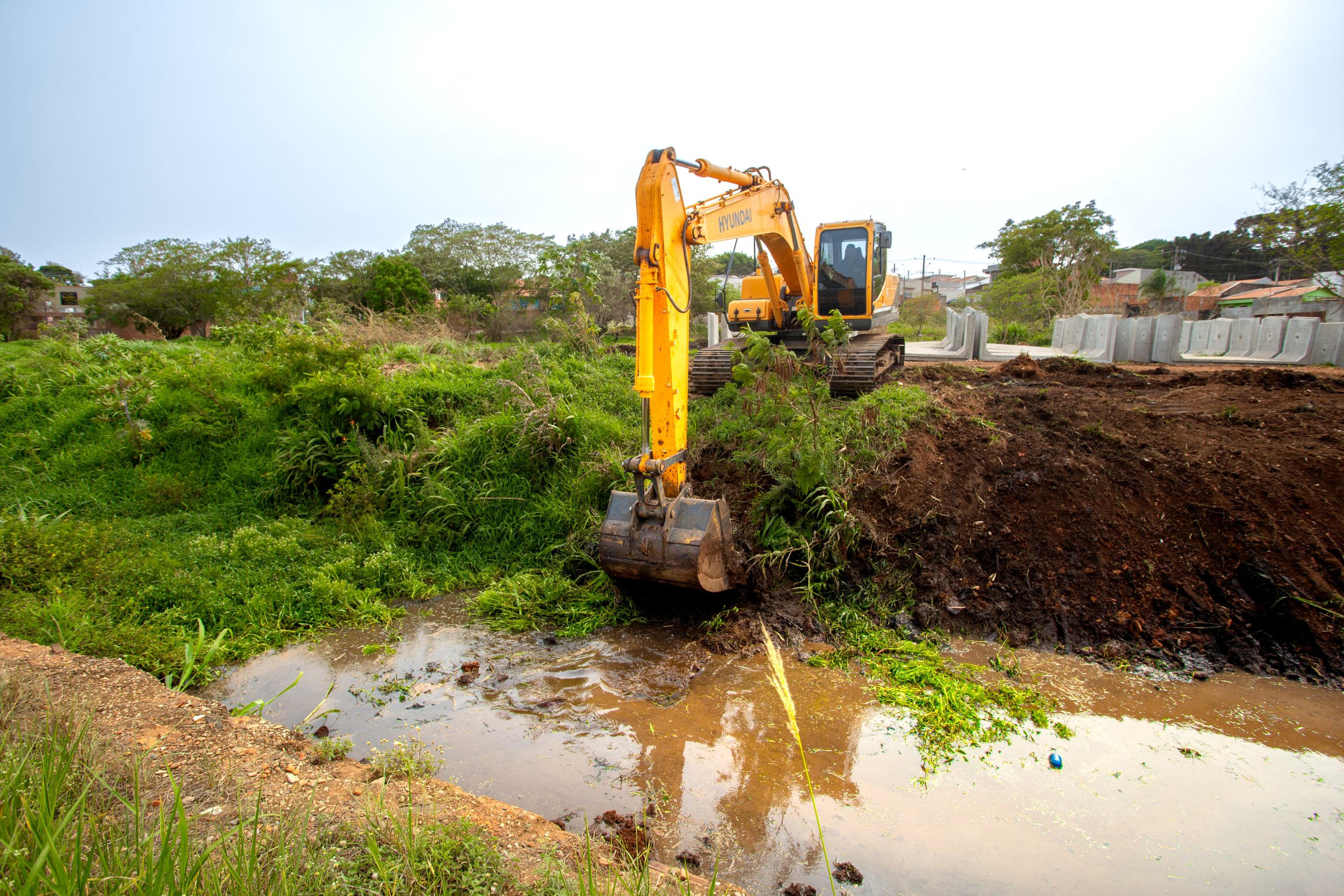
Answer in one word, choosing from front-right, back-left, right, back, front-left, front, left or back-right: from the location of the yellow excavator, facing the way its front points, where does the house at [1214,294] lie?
back

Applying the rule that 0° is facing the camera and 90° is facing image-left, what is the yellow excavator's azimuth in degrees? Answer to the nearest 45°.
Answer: approximately 45°

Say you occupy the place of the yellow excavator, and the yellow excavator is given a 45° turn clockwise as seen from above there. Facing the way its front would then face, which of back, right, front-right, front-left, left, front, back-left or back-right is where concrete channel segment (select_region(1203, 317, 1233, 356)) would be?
back-right

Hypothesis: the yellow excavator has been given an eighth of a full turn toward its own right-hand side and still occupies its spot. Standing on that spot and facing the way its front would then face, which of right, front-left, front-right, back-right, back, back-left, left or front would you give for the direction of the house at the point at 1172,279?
back-right

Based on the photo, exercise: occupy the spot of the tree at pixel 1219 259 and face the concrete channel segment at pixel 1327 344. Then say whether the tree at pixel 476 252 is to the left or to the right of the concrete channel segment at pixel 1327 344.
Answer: right

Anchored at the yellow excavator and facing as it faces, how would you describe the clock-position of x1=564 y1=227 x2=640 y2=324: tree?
The tree is roughly at 4 o'clock from the yellow excavator.

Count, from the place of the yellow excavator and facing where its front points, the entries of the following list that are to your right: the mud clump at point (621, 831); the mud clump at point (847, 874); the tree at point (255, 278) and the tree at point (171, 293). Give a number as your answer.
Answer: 2

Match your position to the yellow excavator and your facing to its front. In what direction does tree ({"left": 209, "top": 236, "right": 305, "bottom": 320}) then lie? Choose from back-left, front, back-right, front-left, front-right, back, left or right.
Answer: right

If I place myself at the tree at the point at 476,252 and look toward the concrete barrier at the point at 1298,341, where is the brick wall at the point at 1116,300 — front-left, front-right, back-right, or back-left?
front-left

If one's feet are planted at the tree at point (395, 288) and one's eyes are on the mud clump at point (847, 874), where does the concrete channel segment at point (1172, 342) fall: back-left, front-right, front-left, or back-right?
front-left

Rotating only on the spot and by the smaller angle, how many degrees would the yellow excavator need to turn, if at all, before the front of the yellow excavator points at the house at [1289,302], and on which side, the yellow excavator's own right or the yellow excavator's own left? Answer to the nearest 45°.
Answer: approximately 180°

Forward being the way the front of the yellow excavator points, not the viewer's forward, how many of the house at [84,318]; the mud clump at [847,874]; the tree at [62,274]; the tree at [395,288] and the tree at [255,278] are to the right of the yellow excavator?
4

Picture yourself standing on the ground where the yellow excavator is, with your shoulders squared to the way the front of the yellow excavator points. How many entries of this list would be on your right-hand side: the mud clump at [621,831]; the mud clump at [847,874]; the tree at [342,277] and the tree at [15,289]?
2

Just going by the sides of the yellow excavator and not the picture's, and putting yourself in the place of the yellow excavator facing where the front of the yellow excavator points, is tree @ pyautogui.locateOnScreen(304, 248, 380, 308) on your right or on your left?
on your right

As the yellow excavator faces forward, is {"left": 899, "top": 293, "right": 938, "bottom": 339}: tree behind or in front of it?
behind

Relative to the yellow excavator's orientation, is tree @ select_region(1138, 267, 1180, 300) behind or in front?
behind

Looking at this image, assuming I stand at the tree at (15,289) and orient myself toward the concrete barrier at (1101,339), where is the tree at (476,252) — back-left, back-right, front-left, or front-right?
front-left

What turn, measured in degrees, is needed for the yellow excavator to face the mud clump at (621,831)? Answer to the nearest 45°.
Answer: approximately 45° to its left
